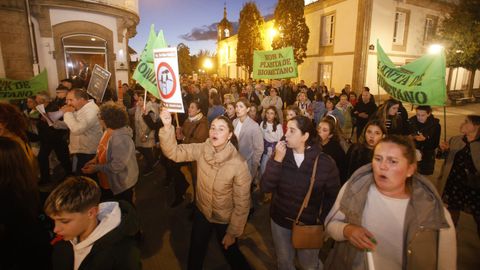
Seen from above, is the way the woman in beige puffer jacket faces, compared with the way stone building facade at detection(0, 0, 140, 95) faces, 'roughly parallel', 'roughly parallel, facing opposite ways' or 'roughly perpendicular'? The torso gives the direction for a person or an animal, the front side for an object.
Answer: roughly parallel

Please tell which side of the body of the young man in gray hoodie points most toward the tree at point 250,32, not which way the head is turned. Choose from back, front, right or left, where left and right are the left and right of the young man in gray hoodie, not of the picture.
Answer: back

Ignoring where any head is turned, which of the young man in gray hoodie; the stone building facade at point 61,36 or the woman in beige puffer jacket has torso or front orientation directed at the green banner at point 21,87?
the stone building facade

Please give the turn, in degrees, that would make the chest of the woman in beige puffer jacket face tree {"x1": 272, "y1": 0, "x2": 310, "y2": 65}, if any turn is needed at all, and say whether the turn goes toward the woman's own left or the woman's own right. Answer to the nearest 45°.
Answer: approximately 135° to the woman's own right

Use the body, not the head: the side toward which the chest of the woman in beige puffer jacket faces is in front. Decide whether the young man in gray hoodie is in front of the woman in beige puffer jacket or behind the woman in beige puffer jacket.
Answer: in front

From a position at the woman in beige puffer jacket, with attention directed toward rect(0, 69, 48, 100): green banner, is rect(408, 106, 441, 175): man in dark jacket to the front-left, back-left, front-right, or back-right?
back-right

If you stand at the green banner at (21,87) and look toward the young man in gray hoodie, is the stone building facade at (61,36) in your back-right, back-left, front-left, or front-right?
back-left

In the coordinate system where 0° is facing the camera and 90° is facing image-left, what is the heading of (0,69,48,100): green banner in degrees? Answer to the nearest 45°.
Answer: approximately 0°

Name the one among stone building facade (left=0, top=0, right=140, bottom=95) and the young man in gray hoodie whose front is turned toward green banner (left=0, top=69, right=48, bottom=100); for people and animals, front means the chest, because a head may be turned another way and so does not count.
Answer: the stone building facade

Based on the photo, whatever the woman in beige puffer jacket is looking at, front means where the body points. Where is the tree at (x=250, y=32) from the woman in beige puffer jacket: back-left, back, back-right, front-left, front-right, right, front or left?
back-right
